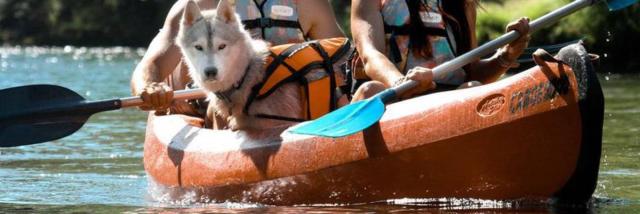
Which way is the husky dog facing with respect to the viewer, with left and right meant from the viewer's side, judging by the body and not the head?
facing the viewer and to the left of the viewer
